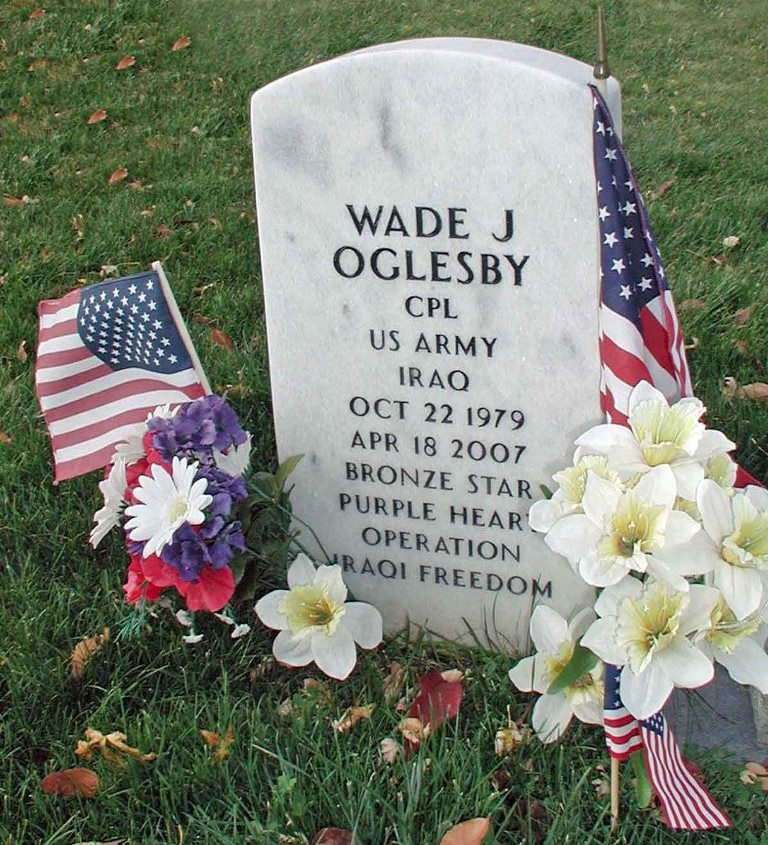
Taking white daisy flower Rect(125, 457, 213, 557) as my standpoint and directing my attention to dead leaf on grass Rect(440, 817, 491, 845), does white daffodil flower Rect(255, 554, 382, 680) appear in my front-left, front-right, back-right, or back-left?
front-left

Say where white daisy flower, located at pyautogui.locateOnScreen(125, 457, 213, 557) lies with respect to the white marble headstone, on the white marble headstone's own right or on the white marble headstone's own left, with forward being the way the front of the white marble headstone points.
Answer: on the white marble headstone's own right

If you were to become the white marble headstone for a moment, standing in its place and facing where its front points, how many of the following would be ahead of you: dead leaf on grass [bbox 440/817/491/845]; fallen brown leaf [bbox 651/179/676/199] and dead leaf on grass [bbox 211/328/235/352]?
1

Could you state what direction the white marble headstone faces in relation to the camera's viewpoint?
facing the viewer

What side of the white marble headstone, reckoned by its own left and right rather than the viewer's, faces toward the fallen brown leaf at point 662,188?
back

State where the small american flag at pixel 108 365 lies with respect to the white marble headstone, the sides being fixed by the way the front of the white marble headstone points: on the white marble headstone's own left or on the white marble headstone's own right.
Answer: on the white marble headstone's own right

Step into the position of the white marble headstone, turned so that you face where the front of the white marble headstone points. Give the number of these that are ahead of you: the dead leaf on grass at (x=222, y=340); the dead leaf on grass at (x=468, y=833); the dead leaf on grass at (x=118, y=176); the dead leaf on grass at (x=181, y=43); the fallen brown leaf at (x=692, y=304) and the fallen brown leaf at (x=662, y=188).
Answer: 1

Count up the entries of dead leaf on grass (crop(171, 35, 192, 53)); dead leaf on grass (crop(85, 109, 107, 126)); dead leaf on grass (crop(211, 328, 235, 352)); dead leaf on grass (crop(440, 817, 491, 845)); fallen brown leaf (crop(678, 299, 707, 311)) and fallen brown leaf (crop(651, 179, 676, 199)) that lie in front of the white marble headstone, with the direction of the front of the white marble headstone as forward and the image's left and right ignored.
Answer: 1

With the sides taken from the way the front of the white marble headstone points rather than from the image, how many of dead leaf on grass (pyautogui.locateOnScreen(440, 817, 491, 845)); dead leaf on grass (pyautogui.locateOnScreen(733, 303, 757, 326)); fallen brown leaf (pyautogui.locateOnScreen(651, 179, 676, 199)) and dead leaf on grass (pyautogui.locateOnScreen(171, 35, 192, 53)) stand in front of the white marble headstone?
1

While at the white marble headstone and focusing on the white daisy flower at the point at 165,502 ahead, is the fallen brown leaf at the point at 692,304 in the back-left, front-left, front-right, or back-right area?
back-right

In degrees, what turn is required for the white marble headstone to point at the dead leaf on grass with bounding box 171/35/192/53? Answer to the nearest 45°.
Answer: approximately 180°

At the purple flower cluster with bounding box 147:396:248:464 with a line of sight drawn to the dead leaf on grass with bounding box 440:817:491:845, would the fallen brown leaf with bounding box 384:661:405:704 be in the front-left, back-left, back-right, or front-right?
front-left

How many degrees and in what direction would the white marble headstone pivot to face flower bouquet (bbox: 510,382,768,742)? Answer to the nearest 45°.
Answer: approximately 45° to its left
